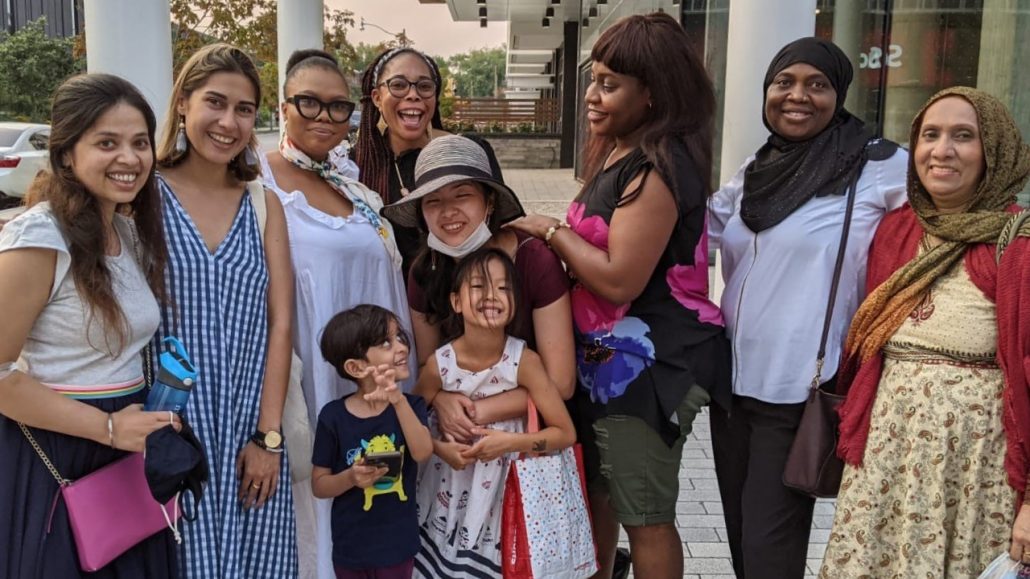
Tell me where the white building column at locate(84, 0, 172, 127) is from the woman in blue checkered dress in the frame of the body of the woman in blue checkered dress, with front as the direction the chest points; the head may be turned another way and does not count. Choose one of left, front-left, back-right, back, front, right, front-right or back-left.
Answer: back

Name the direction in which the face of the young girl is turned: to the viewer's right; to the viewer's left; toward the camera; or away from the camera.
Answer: toward the camera

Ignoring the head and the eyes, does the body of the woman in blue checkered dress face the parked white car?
no

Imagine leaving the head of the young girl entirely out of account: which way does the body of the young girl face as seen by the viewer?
toward the camera

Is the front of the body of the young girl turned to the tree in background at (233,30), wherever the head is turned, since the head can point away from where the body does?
no

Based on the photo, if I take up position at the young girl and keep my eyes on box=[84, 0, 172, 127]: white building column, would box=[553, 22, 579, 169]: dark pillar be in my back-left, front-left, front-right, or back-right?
front-right

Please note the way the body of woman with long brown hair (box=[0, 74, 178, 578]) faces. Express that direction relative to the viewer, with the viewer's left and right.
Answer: facing the viewer and to the right of the viewer

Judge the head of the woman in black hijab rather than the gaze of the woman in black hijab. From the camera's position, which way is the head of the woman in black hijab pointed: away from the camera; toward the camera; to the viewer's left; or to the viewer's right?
toward the camera

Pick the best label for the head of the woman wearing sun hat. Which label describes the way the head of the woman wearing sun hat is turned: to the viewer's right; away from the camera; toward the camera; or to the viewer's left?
toward the camera

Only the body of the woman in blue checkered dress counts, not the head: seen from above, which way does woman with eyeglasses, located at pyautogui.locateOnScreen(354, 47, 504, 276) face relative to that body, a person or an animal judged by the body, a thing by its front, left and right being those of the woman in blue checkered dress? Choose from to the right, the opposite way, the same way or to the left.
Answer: the same way

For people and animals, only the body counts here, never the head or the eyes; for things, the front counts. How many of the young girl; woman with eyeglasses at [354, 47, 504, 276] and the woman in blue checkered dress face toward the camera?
3

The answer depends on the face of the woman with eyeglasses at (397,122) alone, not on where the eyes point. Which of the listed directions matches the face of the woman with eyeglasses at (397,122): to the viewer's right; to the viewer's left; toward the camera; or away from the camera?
toward the camera

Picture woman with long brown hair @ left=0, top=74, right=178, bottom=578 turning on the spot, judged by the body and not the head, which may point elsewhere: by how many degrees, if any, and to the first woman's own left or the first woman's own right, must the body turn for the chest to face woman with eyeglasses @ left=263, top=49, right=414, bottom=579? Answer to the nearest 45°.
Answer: approximately 90° to the first woman's own left

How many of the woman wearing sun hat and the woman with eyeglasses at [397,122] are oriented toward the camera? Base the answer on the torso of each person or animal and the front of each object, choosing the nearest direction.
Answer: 2

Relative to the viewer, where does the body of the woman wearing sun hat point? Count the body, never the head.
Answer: toward the camera

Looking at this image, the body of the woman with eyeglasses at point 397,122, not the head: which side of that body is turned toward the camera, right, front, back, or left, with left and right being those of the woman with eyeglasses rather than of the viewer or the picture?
front
